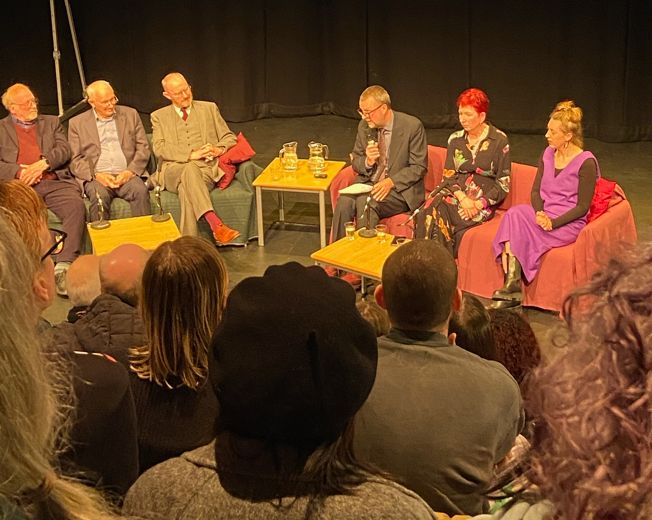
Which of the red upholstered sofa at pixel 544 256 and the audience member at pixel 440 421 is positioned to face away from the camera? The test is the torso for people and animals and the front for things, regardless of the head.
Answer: the audience member

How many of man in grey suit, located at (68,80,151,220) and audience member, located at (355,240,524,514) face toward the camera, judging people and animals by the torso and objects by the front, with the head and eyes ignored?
1

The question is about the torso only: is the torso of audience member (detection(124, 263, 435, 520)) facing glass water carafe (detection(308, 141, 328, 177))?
yes

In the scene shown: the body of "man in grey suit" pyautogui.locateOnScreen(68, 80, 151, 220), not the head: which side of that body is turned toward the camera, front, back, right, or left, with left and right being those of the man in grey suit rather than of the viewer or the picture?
front

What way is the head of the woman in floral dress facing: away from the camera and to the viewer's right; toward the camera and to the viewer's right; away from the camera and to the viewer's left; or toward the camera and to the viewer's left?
toward the camera and to the viewer's left

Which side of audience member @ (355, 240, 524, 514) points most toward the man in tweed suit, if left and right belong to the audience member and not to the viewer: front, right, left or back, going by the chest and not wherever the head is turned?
front

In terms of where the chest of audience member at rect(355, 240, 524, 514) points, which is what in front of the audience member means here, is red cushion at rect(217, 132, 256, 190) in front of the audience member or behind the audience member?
in front

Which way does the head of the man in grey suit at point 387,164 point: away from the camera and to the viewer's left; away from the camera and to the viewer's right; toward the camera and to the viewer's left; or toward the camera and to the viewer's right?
toward the camera and to the viewer's left

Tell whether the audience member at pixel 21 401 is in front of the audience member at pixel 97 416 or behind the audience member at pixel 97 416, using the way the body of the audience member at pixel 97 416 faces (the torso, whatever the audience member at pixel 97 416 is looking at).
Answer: behind

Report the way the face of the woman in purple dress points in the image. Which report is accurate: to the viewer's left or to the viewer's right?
to the viewer's left

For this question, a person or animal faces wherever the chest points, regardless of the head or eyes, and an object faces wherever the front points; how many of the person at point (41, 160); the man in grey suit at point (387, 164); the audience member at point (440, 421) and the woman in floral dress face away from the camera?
1

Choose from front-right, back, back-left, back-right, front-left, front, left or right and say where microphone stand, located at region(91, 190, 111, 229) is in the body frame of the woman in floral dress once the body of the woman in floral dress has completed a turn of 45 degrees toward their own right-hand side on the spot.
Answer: front

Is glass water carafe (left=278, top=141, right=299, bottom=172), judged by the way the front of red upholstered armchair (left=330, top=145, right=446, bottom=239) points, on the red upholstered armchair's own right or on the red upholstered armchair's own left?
on the red upholstered armchair's own right

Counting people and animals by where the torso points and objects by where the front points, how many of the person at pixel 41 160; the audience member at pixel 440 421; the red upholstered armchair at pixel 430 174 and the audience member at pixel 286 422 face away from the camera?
2

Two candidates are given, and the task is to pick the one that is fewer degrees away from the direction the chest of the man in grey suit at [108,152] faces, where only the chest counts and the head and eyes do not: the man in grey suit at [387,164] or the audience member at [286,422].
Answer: the audience member

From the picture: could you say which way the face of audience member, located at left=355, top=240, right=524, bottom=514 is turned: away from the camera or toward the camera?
away from the camera

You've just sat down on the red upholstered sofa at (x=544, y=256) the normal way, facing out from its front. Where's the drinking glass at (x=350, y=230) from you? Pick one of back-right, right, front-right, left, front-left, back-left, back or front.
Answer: front-right

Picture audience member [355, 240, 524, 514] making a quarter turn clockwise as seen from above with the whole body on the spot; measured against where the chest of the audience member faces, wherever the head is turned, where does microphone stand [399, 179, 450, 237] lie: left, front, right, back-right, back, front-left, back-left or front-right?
left
